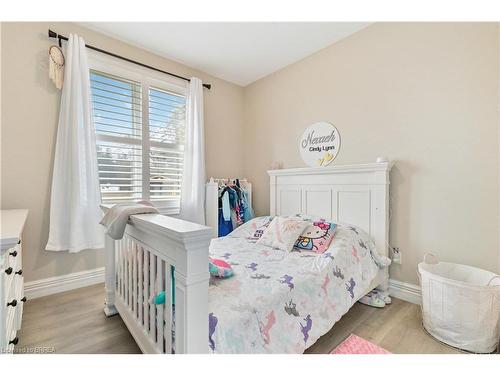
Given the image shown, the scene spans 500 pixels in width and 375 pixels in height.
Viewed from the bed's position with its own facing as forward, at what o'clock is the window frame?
The window frame is roughly at 3 o'clock from the bed.

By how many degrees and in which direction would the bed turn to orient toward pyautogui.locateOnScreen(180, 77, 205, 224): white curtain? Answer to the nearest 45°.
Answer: approximately 90° to its right

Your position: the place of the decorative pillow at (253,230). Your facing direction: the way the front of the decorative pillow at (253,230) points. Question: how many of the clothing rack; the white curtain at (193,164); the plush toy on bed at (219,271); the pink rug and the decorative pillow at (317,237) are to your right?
2

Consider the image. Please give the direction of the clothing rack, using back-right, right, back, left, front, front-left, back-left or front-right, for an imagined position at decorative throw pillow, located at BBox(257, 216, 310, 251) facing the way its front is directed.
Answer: right

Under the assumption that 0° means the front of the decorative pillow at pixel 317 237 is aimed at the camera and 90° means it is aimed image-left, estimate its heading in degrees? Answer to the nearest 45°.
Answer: approximately 45°

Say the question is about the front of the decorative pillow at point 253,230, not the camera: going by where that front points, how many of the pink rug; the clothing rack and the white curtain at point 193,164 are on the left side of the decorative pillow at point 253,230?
1

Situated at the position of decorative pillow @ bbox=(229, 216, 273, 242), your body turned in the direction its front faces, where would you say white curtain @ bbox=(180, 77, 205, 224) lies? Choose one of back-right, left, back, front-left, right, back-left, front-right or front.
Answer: right

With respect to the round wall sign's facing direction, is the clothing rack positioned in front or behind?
in front

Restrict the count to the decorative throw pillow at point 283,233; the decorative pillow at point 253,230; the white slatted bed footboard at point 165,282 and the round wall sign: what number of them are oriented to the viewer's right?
0

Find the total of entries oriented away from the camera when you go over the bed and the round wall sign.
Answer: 0
